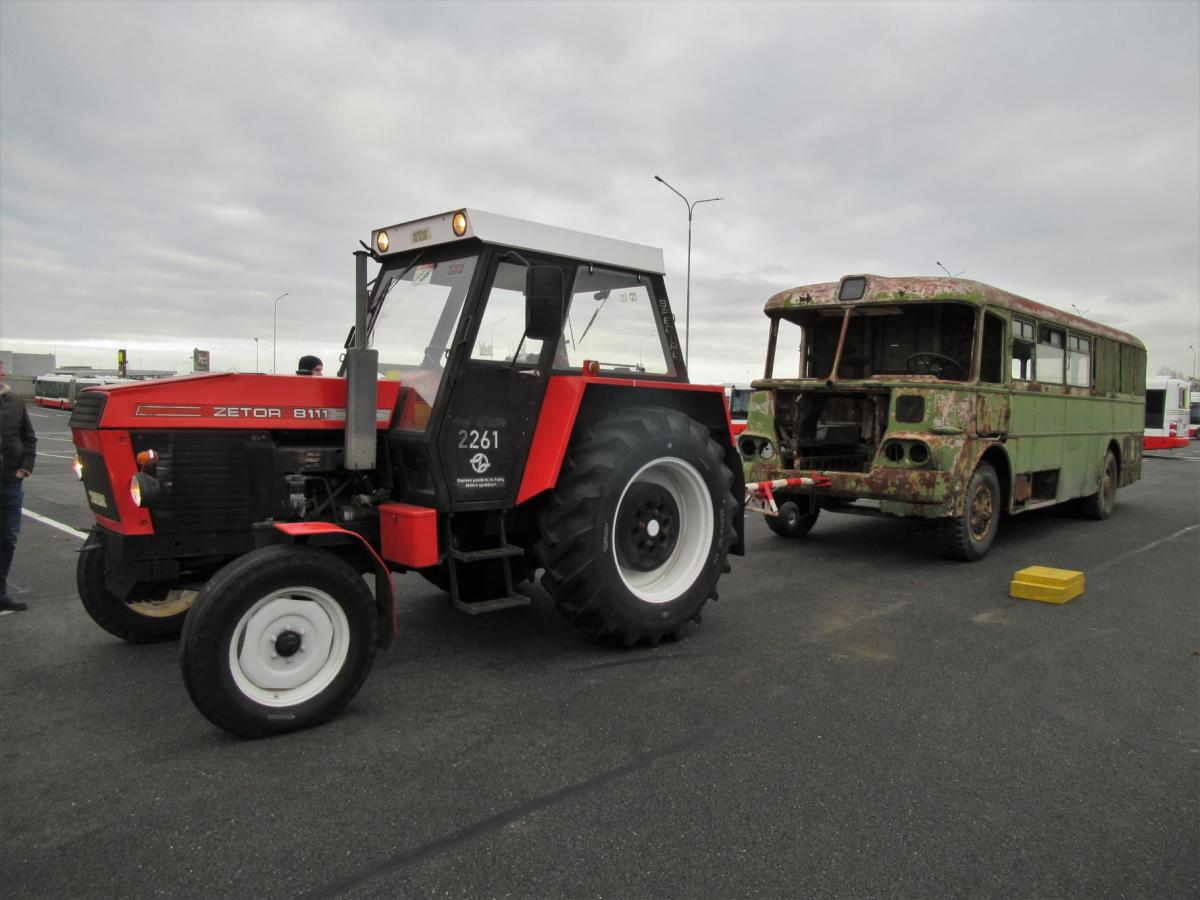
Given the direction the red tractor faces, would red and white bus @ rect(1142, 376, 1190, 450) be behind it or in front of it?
behind

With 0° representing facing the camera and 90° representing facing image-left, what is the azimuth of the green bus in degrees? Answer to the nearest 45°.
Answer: approximately 45°

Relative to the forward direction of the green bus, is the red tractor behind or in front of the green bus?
in front

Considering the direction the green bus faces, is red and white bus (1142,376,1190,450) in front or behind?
behind

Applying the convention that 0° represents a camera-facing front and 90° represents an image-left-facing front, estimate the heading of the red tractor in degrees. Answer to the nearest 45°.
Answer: approximately 45°

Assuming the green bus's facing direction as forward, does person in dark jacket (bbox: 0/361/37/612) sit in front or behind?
in front

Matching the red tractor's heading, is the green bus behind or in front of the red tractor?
behind
